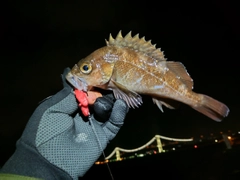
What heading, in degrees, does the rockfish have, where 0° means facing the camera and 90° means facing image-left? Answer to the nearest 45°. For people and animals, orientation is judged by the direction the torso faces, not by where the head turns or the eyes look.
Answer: approximately 90°
